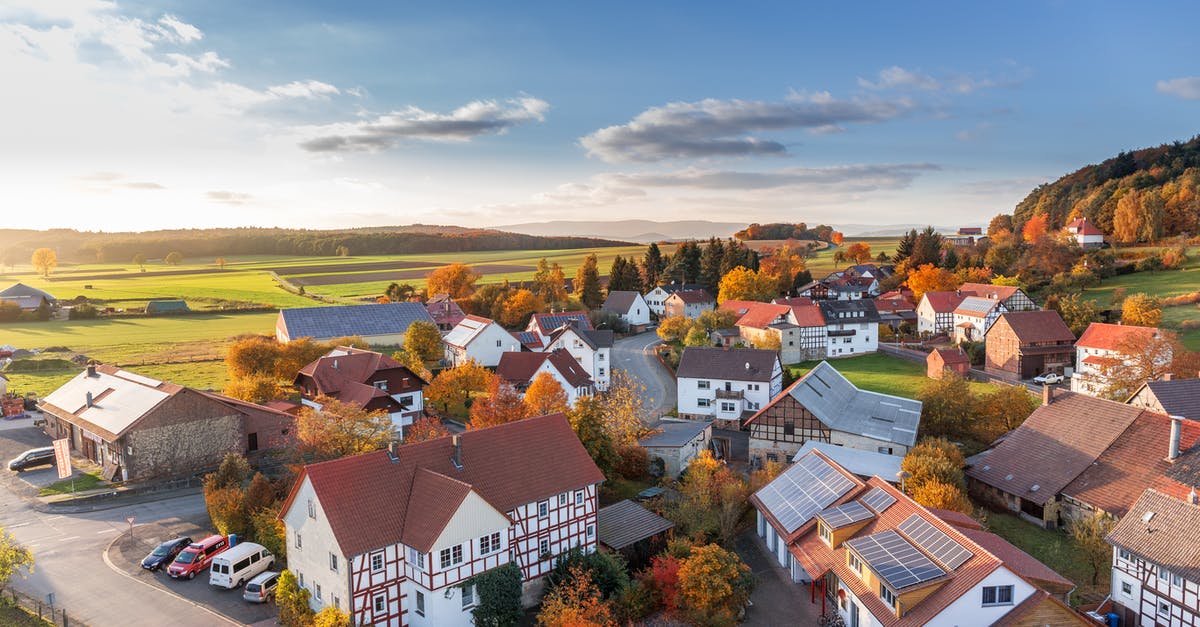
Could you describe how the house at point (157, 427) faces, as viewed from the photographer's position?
facing the viewer and to the left of the viewer

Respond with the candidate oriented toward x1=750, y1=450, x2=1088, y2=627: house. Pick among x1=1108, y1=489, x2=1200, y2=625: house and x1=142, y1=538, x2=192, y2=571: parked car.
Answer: x1=1108, y1=489, x2=1200, y2=625: house

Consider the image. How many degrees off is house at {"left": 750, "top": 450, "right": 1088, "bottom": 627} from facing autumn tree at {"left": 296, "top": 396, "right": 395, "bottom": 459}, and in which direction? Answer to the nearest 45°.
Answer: approximately 45° to its right

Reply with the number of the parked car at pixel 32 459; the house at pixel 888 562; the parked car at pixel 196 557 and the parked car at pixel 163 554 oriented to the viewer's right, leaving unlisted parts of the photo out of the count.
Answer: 0

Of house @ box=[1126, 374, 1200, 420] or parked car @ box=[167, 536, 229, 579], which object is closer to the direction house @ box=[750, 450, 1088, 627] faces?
the parked car

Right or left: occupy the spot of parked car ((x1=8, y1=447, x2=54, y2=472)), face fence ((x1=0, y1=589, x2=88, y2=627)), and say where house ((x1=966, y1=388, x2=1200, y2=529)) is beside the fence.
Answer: left

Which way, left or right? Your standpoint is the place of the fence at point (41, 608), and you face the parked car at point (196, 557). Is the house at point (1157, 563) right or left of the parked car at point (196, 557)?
right

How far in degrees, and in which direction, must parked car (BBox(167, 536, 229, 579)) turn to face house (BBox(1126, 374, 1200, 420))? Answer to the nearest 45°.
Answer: approximately 135° to its left

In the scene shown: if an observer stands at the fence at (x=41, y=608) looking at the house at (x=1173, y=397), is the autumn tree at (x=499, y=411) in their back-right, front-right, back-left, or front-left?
front-left

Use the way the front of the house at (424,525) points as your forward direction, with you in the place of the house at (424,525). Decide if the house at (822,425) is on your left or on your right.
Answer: on your left

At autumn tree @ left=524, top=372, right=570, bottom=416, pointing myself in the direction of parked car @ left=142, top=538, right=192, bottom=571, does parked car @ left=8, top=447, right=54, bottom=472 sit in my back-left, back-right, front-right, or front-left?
front-right

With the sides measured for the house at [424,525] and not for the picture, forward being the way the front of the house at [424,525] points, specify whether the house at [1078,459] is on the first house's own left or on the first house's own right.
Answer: on the first house's own left

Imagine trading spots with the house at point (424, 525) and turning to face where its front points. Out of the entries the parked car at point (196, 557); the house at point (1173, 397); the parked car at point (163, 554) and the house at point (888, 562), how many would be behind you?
2

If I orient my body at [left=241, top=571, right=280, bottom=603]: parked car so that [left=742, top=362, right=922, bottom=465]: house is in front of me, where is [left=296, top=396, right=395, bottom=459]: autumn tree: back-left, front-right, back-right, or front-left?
front-left

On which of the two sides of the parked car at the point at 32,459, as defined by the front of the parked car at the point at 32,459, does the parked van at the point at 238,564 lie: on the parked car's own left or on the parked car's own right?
on the parked car's own left
